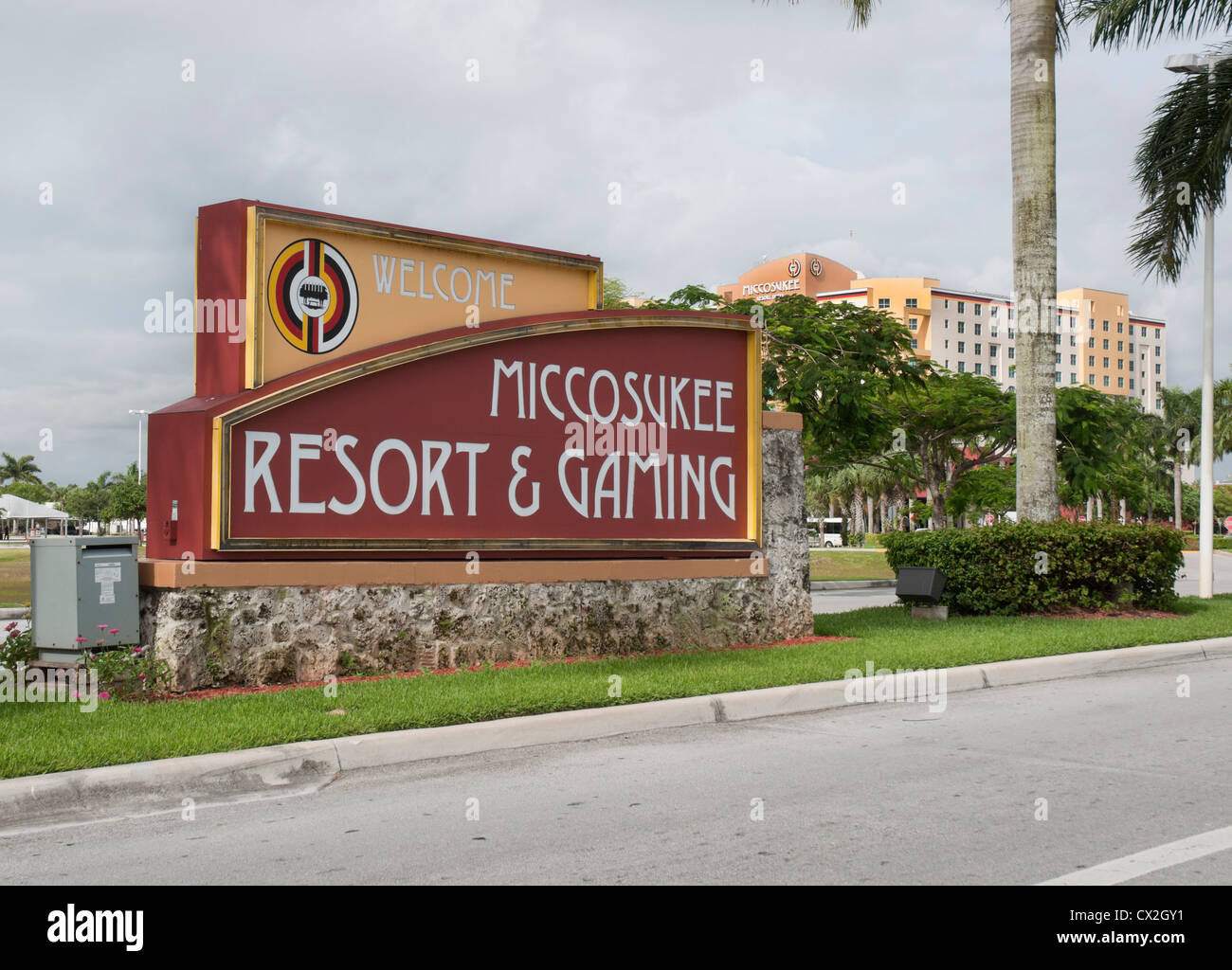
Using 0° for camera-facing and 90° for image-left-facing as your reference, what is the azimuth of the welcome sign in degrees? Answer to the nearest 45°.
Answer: approximately 315°

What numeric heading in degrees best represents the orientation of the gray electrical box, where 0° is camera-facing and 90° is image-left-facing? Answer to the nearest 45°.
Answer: approximately 315°

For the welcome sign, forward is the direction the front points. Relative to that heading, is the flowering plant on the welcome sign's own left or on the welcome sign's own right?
on the welcome sign's own right

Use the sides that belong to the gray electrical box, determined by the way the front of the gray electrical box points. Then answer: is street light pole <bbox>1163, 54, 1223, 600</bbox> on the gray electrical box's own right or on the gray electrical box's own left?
on the gray electrical box's own left

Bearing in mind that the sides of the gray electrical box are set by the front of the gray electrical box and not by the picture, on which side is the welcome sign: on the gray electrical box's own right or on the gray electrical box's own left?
on the gray electrical box's own left

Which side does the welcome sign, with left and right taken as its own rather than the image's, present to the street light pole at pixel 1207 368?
left

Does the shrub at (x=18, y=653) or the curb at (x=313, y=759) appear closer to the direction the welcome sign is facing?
the curb
